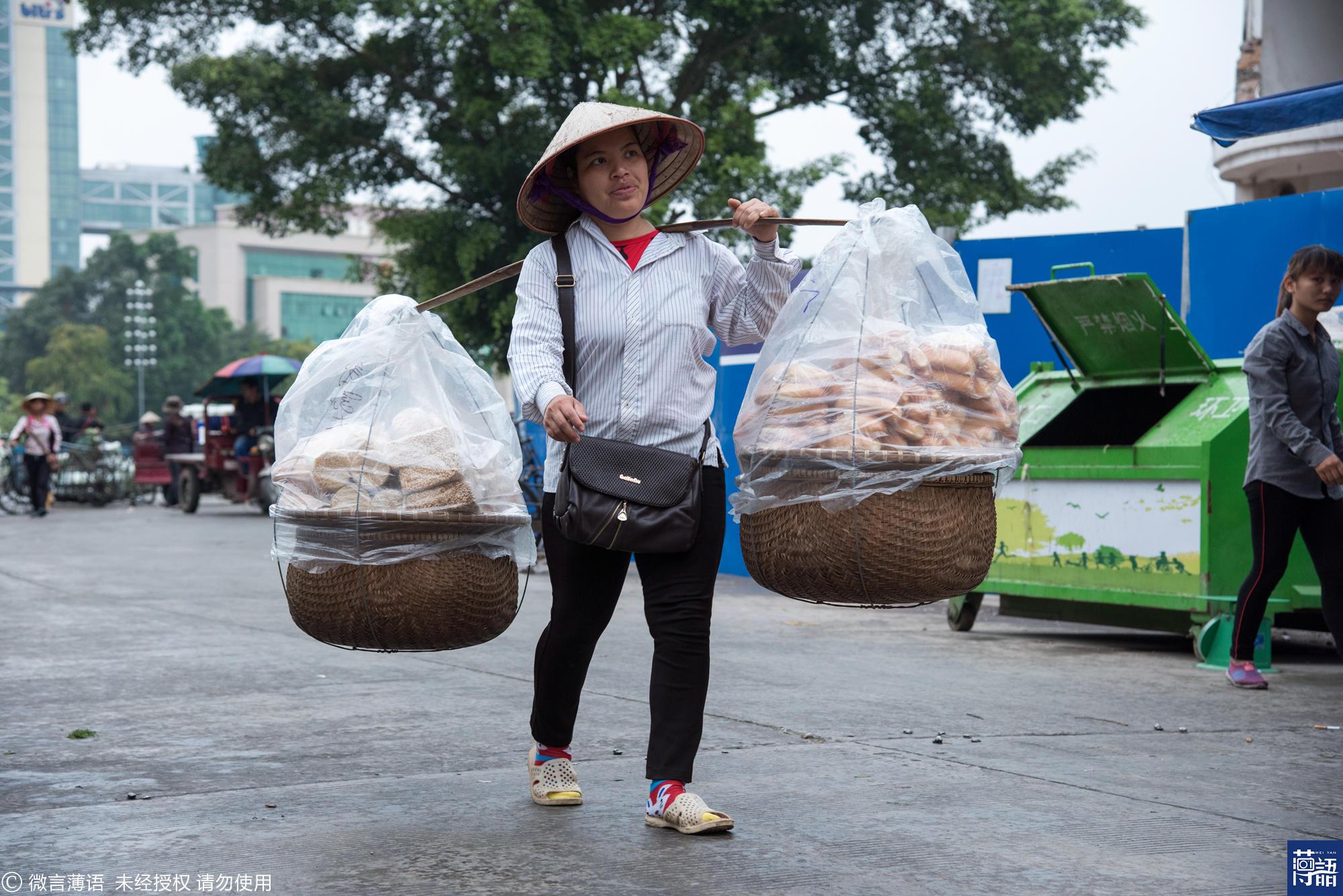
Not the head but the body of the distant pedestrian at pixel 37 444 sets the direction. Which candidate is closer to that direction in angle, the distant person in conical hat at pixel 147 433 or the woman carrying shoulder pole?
the woman carrying shoulder pole

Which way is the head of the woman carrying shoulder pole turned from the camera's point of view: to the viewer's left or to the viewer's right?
to the viewer's right

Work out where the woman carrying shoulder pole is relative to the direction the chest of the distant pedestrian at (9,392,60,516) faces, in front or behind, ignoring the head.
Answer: in front
